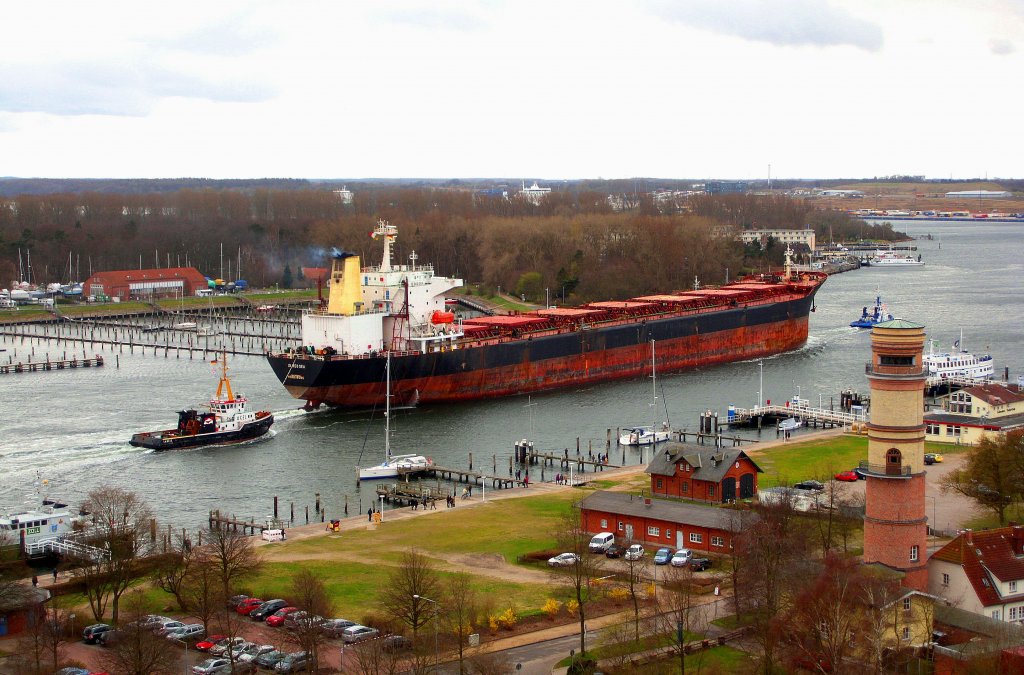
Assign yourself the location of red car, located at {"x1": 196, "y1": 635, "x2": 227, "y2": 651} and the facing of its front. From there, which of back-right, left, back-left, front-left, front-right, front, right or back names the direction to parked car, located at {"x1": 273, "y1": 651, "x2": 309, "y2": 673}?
left

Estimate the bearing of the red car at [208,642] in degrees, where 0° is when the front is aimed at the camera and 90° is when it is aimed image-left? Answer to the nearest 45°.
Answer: approximately 45°

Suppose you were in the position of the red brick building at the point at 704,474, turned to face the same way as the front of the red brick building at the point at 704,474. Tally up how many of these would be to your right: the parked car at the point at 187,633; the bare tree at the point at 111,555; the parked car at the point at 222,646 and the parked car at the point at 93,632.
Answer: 4

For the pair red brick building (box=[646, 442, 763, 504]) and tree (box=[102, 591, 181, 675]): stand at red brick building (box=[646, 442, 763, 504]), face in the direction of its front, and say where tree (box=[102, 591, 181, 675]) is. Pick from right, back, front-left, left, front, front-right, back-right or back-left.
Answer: right

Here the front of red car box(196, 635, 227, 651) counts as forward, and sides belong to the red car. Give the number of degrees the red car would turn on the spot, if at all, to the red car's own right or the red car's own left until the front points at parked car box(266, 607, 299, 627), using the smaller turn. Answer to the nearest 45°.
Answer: approximately 180°

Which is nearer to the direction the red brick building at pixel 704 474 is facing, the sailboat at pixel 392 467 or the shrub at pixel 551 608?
the shrub

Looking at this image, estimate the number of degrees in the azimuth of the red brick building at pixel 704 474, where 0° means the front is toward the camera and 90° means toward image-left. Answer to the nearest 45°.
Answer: approximately 315°

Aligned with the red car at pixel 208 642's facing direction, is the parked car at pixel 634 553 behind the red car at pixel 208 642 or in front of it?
behind

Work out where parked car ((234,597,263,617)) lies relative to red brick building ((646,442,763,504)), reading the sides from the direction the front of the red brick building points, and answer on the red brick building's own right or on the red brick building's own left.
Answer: on the red brick building's own right

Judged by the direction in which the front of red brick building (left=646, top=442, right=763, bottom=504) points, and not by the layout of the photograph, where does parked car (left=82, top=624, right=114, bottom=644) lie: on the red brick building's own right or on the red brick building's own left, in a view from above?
on the red brick building's own right

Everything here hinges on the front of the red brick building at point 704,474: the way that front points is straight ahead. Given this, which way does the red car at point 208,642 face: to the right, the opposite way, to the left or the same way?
to the right

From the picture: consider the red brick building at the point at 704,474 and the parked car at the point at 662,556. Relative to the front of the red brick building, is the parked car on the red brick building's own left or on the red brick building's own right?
on the red brick building's own right

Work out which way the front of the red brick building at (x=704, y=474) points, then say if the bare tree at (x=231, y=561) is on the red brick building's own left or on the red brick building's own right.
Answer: on the red brick building's own right

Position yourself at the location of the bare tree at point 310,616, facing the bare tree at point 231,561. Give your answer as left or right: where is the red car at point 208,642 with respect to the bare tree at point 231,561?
left

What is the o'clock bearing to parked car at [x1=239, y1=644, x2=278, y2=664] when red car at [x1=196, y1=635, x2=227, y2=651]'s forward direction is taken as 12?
The parked car is roughly at 9 o'clock from the red car.

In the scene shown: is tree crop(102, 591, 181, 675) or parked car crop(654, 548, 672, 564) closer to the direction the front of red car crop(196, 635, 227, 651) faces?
the tree

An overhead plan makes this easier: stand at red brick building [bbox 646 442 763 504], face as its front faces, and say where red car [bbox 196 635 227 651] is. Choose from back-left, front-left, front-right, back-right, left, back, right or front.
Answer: right
